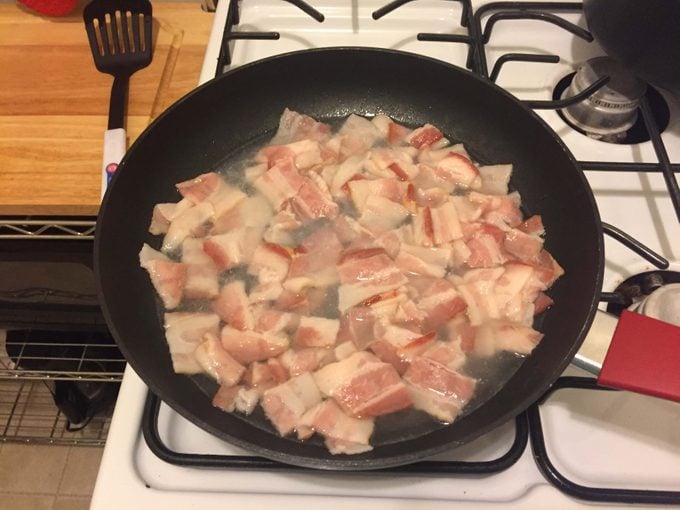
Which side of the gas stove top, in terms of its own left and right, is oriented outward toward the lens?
front

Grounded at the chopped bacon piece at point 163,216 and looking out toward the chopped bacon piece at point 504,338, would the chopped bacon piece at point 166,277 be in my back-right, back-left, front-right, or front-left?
front-right

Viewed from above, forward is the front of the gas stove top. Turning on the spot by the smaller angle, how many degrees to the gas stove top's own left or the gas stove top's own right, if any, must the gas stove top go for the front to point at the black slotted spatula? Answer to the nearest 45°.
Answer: approximately 135° to the gas stove top's own right

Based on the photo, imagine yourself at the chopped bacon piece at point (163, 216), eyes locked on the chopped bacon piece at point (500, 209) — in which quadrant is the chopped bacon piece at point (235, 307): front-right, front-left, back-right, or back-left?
front-right

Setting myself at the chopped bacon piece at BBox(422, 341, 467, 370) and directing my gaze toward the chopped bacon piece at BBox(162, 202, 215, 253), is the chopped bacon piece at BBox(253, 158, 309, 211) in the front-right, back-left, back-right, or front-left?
front-right

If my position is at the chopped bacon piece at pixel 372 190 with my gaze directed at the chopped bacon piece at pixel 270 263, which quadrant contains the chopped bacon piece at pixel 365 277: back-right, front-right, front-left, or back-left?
front-left
